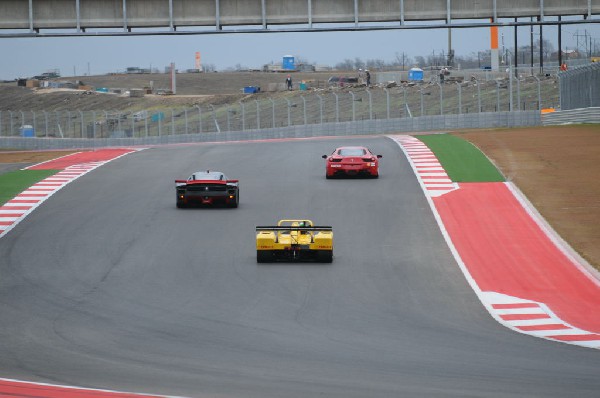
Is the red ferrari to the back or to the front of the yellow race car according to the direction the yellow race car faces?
to the front

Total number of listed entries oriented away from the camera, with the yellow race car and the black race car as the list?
2

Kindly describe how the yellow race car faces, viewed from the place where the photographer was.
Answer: facing away from the viewer

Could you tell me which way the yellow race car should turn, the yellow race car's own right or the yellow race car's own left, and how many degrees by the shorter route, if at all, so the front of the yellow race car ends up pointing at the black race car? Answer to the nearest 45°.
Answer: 0° — it already faces it

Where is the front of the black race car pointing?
away from the camera

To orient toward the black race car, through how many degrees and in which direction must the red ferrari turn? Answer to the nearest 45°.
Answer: approximately 135° to its left

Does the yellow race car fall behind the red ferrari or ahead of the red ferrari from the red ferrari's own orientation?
behind

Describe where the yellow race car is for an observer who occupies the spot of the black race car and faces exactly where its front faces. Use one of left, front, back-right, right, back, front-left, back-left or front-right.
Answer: back

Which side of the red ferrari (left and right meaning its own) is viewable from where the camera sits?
back

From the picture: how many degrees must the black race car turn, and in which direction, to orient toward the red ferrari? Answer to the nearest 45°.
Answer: approximately 45° to its right
